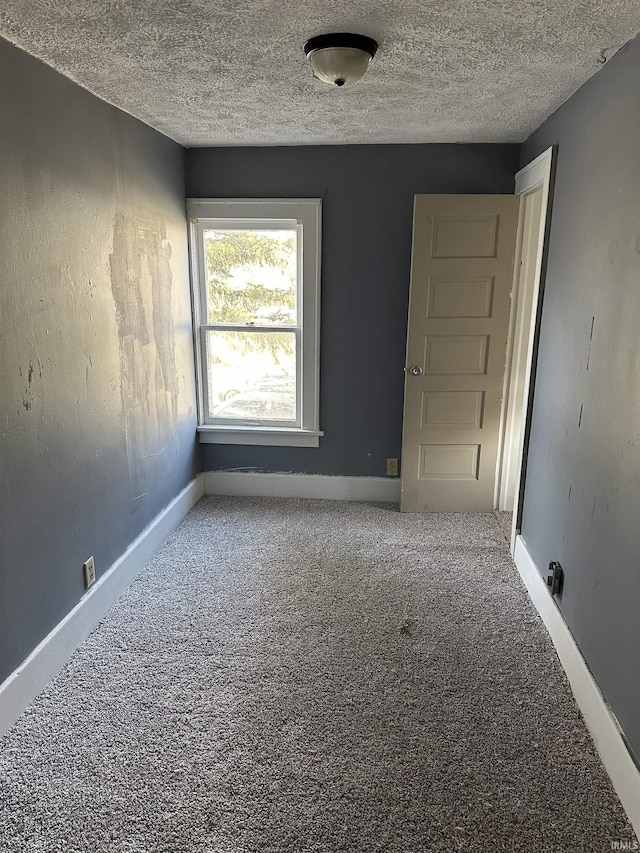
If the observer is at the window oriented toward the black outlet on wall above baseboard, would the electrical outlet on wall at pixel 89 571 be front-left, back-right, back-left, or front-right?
front-right

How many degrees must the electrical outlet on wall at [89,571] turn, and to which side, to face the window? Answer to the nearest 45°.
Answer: approximately 90° to its left

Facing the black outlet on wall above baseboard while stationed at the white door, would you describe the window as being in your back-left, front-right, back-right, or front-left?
back-right

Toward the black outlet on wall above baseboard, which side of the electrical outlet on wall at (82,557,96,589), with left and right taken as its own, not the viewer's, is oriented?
front

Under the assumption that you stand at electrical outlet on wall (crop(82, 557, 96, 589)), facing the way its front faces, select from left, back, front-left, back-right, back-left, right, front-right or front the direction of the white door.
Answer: front-left

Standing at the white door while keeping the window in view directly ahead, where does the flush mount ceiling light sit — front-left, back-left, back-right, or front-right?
front-left

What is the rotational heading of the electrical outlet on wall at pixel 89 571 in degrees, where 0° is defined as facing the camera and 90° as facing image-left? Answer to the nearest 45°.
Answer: approximately 315°

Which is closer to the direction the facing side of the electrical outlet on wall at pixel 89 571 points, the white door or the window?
the white door
